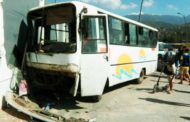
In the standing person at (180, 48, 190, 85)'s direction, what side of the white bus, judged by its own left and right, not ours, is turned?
back

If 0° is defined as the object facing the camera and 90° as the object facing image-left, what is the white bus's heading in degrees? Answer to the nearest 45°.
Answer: approximately 45°
